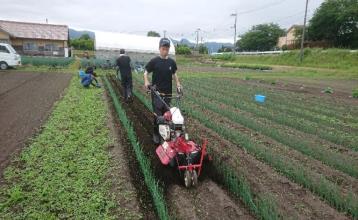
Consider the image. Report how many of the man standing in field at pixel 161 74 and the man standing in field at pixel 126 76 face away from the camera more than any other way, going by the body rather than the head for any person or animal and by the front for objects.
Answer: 1

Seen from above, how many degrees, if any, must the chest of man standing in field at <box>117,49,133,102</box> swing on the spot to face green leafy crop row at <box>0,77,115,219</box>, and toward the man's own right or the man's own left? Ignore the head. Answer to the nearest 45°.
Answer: approximately 180°

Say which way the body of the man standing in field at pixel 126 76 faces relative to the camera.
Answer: away from the camera

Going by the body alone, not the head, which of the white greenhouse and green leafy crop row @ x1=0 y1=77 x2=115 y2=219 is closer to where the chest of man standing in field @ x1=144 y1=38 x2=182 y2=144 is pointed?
the green leafy crop row

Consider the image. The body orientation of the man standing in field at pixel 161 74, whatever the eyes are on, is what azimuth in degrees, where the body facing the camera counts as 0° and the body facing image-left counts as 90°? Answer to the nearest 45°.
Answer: approximately 0°

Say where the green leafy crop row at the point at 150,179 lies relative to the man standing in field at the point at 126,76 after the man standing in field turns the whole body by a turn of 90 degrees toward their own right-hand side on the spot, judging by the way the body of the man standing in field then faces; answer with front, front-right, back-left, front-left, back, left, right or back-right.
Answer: right

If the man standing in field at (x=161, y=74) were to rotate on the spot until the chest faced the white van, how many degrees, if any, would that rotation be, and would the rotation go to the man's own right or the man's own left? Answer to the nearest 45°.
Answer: approximately 135° to the man's own right

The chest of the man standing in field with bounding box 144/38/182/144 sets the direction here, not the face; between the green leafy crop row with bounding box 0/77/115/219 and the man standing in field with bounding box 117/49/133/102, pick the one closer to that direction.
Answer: the green leafy crop row

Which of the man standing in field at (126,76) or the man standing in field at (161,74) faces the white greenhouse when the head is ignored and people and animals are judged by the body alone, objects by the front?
the man standing in field at (126,76)

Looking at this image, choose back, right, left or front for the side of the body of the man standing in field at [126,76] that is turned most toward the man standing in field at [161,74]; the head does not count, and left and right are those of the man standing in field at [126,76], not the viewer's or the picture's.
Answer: back

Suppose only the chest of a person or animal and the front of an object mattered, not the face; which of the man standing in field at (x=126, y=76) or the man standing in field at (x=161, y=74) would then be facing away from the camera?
the man standing in field at (x=126, y=76)

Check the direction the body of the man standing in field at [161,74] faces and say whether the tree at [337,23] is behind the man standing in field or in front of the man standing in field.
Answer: behind

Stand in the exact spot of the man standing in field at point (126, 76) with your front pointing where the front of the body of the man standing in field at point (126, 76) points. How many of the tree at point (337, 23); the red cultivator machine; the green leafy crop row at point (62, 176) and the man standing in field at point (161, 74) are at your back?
3

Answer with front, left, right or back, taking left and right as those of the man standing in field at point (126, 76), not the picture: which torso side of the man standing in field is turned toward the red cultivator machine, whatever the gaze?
back

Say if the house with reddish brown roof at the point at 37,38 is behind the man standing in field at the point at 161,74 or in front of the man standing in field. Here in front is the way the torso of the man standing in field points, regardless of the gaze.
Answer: behind

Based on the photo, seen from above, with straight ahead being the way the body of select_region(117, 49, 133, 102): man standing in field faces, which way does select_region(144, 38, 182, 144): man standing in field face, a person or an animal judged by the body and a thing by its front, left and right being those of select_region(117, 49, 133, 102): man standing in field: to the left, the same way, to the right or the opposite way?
the opposite way
